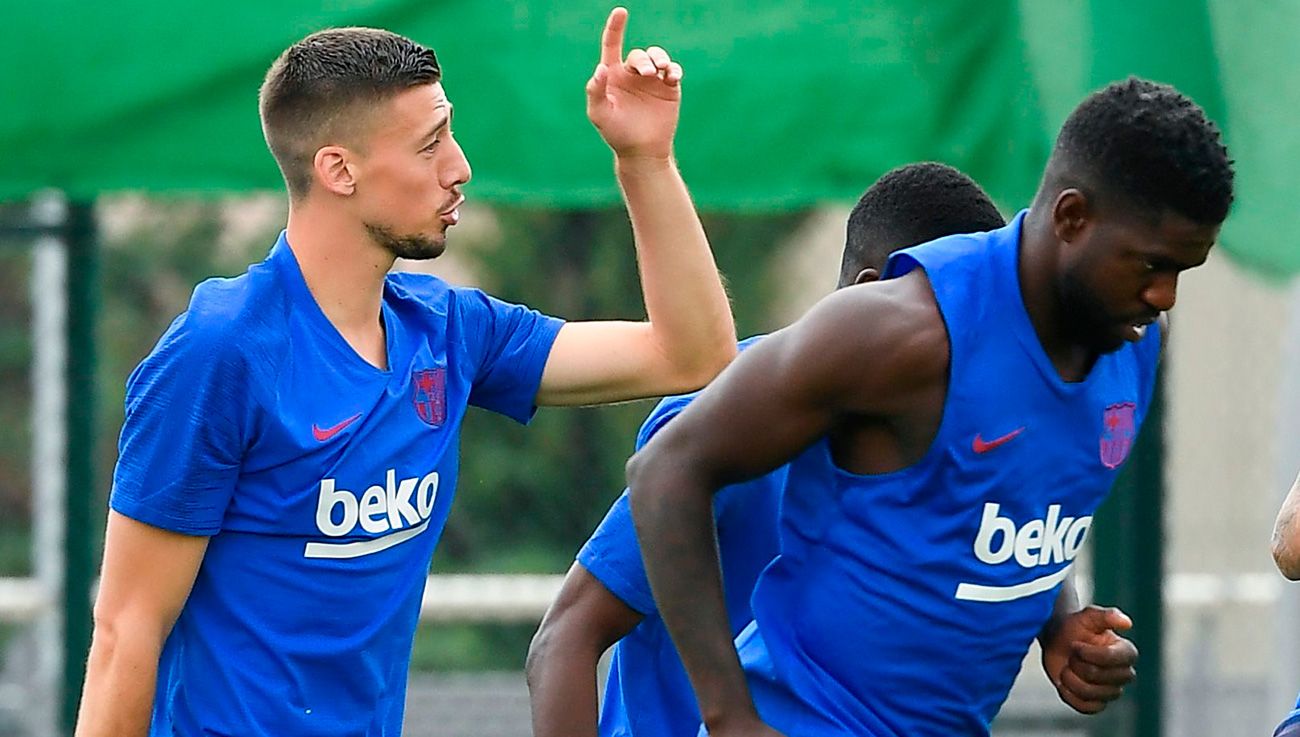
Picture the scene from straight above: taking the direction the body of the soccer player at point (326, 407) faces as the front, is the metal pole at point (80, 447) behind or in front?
behind

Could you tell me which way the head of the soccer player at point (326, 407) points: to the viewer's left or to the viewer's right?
to the viewer's right

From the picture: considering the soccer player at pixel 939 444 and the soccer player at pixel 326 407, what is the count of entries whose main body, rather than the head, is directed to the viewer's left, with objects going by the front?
0

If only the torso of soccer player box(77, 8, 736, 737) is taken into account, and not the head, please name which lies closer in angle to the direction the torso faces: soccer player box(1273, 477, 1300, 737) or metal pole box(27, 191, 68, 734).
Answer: the soccer player

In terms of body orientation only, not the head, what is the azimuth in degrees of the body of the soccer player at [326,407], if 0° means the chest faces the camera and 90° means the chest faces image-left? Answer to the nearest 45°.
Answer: approximately 315°

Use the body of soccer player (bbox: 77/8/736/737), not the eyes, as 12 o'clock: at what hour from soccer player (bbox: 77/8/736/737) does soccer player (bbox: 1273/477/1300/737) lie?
soccer player (bbox: 1273/477/1300/737) is roughly at 11 o'clock from soccer player (bbox: 77/8/736/737).

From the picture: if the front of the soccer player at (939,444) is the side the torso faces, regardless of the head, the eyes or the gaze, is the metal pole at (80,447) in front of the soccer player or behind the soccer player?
behind

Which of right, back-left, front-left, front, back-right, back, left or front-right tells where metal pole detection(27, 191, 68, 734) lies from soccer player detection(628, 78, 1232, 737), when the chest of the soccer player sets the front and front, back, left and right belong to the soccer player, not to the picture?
back

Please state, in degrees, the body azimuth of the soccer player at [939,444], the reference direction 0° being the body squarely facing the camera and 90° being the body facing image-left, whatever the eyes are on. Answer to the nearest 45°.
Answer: approximately 315°

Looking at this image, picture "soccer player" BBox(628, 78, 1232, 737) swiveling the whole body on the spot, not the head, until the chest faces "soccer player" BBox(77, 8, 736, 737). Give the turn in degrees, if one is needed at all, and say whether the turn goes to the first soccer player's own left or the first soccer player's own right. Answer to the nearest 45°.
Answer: approximately 135° to the first soccer player's own right
